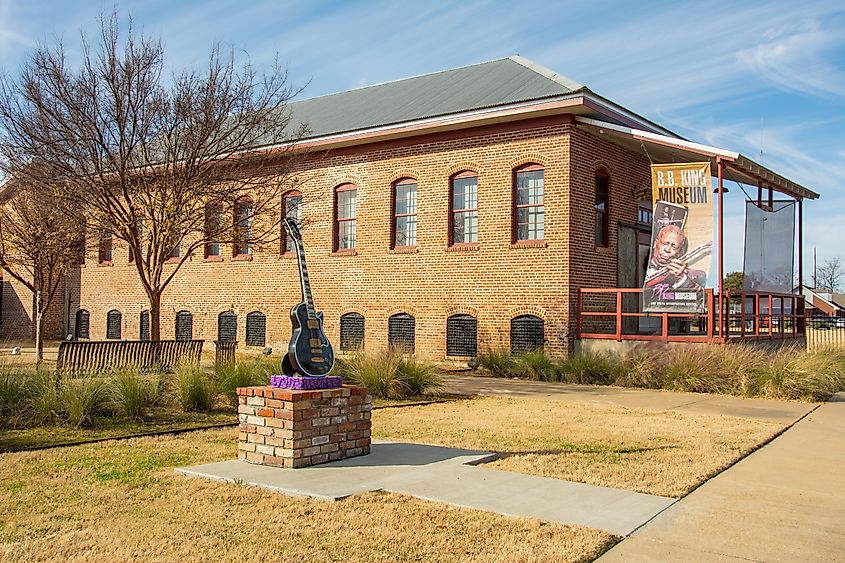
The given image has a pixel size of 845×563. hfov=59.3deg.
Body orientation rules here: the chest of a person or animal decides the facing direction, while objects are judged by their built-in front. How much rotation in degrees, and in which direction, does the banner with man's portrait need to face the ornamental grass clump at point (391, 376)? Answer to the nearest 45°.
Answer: approximately 45° to its right

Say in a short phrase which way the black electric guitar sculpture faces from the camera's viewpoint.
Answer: facing the viewer and to the right of the viewer

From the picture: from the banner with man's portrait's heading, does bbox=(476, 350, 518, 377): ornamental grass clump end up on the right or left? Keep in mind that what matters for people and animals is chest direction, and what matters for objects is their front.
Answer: on its right

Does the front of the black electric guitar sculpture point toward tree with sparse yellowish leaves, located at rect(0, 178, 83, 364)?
no

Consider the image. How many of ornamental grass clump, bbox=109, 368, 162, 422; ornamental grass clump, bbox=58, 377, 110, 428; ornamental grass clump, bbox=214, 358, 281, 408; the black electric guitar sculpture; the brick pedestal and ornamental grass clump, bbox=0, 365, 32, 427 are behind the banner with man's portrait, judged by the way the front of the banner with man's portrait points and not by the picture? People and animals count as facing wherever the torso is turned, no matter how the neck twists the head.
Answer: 0

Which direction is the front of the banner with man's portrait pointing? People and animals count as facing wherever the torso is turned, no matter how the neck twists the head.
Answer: toward the camera

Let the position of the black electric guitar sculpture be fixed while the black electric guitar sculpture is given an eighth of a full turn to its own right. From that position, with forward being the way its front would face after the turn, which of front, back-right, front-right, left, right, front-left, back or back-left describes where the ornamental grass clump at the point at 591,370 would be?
back-left

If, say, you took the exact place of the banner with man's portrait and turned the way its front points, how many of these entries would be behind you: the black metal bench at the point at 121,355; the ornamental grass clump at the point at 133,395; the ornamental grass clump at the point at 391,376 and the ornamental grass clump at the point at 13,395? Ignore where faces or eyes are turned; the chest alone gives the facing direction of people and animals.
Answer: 0

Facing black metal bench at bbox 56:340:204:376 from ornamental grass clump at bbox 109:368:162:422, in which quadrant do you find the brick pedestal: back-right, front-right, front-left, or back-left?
back-right

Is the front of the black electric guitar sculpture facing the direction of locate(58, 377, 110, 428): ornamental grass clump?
no

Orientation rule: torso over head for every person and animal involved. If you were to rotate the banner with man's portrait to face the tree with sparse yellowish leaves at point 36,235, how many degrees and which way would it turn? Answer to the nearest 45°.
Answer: approximately 90° to its right

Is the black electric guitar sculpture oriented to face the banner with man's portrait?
no

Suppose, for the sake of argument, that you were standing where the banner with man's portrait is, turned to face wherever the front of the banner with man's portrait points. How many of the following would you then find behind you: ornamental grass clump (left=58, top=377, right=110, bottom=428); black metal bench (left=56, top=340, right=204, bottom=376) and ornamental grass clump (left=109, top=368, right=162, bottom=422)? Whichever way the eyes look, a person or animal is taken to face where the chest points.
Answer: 0

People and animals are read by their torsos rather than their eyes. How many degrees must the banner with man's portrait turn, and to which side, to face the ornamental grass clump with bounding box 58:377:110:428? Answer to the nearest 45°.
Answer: approximately 45° to its right
